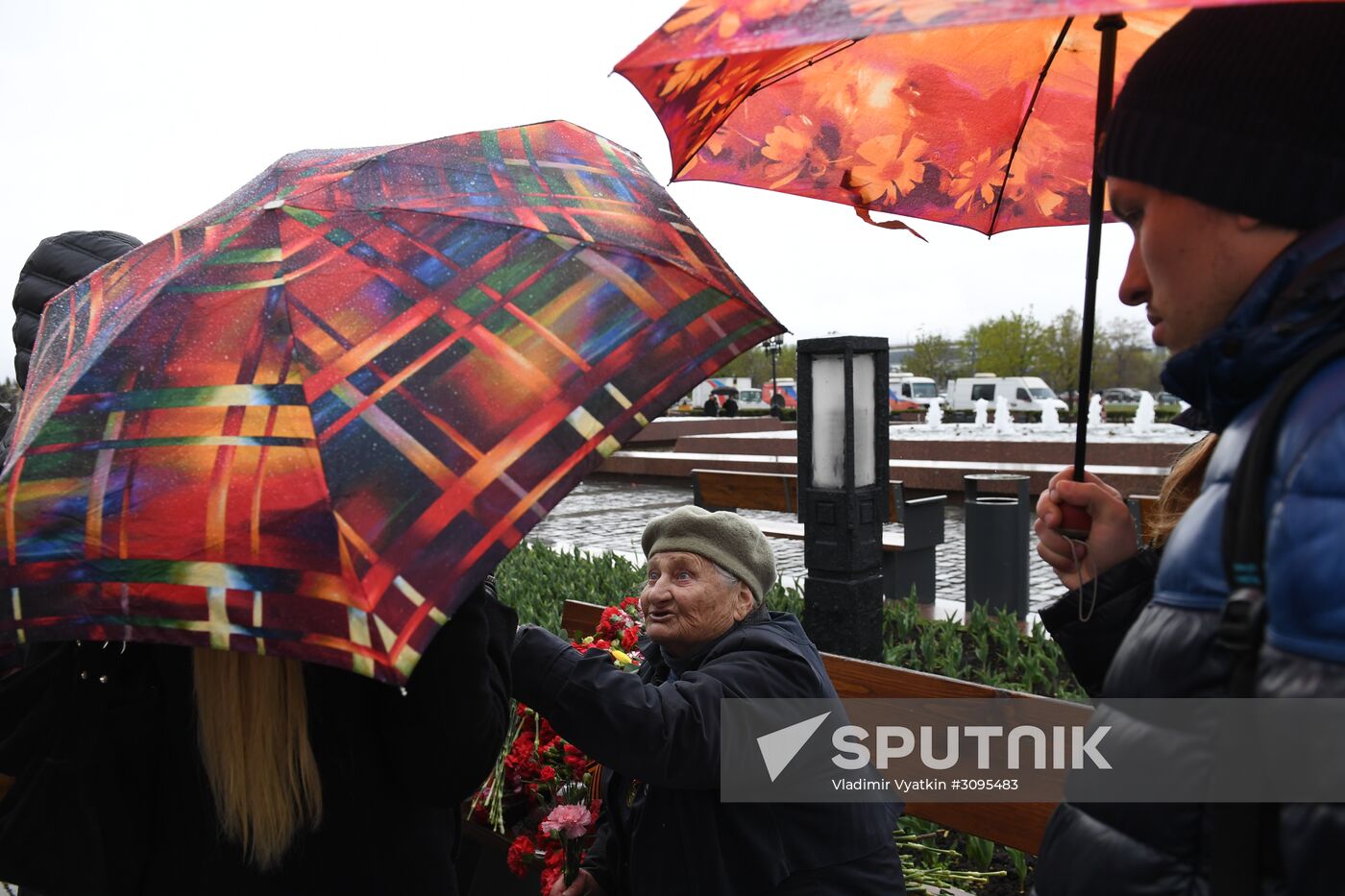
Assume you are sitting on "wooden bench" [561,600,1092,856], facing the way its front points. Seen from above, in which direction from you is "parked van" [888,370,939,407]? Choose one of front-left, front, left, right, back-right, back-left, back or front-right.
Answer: back-right

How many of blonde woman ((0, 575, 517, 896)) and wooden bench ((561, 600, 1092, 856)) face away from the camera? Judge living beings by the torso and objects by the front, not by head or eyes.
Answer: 1

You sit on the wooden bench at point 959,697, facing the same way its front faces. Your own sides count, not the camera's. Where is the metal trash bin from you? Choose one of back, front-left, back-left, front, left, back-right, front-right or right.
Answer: back-right

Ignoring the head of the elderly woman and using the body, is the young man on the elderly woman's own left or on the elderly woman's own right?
on the elderly woman's own left

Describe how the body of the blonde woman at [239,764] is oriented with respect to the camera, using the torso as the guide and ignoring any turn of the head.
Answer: away from the camera

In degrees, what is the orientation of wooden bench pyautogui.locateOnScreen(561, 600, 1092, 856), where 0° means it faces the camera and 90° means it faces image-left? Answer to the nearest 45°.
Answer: approximately 45°

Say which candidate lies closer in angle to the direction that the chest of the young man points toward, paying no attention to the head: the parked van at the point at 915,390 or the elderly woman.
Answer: the elderly woman

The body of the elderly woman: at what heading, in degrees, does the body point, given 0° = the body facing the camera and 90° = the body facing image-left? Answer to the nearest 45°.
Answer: approximately 45°

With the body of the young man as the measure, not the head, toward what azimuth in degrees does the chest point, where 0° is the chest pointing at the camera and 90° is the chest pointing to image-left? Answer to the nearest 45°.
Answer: approximately 90°
